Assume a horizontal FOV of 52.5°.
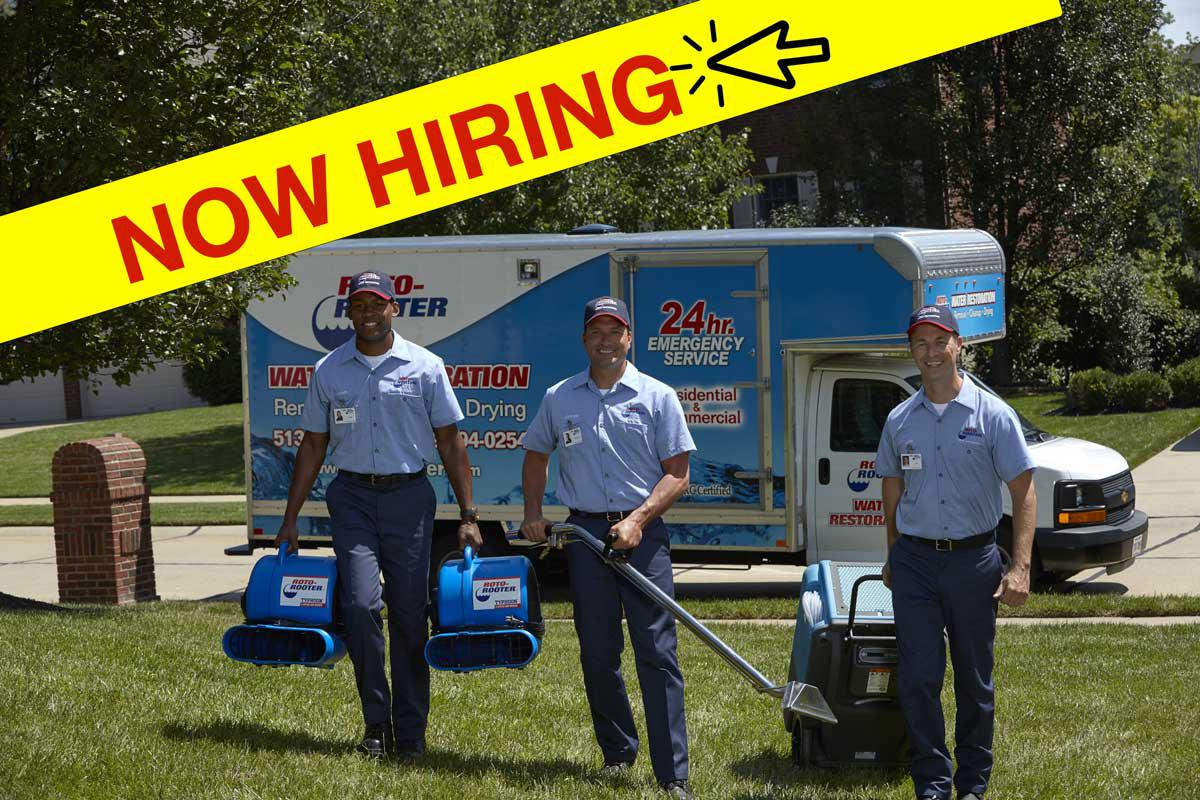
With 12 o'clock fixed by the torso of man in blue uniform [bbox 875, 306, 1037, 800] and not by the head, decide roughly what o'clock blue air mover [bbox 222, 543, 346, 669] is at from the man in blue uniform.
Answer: The blue air mover is roughly at 3 o'clock from the man in blue uniform.

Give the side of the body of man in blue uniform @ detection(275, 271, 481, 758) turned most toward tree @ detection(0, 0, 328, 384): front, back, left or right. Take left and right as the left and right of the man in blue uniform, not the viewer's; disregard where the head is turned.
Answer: back

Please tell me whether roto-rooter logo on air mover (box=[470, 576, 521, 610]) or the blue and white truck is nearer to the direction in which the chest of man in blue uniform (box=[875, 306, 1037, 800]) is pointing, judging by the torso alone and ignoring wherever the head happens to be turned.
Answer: the roto-rooter logo on air mover

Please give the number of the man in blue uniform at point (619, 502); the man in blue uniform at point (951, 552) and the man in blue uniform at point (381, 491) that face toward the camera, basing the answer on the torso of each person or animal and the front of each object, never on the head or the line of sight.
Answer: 3

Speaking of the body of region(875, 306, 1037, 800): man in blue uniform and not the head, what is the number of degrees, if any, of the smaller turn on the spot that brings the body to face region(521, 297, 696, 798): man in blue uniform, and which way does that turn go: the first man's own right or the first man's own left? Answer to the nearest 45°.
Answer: approximately 90° to the first man's own right

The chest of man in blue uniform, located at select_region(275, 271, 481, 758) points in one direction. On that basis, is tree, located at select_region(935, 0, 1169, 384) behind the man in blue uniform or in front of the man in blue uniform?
behind

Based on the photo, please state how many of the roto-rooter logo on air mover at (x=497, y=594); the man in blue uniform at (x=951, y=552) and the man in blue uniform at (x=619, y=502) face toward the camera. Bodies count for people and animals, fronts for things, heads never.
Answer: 3

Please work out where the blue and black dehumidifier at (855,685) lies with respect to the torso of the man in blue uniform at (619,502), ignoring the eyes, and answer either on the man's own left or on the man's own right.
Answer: on the man's own left

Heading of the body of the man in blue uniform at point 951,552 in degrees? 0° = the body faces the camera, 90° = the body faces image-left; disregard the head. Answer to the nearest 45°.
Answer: approximately 0°

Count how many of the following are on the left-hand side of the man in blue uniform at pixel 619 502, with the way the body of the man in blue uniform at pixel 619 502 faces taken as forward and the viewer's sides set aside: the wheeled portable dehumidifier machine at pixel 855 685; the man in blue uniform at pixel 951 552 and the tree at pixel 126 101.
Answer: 2
